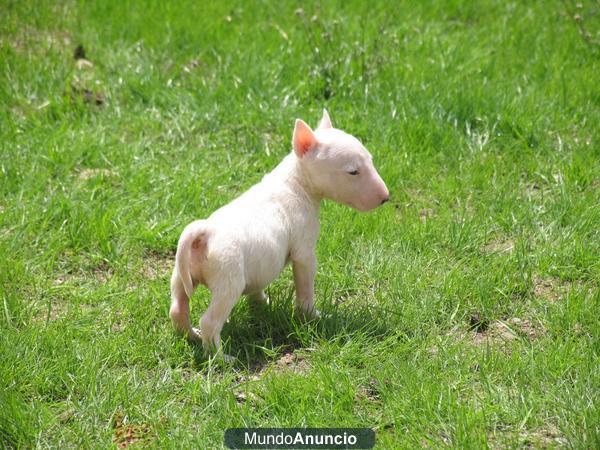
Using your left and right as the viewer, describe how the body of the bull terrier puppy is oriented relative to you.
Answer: facing away from the viewer and to the right of the viewer
